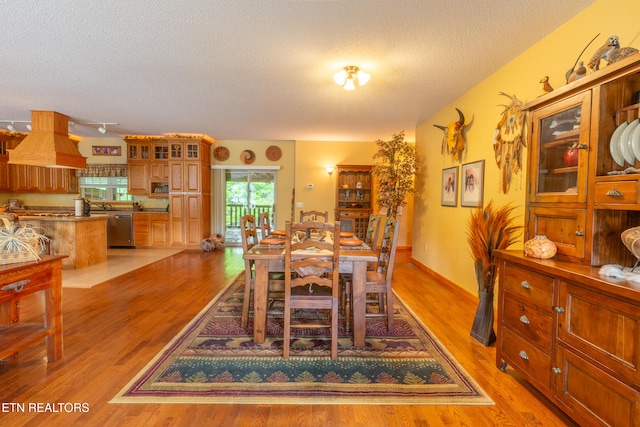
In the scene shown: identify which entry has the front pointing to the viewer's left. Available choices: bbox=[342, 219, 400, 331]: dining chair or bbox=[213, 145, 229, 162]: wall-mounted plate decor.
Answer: the dining chair

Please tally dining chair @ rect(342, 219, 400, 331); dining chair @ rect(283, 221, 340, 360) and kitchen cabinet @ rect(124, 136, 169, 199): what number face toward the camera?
1

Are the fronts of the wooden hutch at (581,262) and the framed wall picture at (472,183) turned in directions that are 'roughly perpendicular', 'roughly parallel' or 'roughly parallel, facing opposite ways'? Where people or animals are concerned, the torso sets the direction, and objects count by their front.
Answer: roughly parallel

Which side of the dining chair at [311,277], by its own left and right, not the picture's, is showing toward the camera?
back

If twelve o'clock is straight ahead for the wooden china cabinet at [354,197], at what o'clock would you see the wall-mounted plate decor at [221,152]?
The wall-mounted plate decor is roughly at 3 o'clock from the wooden china cabinet.

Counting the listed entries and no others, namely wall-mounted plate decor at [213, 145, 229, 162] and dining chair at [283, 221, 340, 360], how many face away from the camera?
1

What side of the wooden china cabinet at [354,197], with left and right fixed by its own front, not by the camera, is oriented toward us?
front

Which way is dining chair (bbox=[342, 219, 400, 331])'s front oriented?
to the viewer's left

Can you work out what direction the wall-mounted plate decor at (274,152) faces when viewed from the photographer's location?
facing the viewer

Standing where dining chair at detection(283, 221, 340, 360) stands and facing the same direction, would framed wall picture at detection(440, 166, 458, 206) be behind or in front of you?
in front

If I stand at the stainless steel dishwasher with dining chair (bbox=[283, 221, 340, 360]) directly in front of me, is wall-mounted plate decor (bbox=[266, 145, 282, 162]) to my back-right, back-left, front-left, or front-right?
front-left

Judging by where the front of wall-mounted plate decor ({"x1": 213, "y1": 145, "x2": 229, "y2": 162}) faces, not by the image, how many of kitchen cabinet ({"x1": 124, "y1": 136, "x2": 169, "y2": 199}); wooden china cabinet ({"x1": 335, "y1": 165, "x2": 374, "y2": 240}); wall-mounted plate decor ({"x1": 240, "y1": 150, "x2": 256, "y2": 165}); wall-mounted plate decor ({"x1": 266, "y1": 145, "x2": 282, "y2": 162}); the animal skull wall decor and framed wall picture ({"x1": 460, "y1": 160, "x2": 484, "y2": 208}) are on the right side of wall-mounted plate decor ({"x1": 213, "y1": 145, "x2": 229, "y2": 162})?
1

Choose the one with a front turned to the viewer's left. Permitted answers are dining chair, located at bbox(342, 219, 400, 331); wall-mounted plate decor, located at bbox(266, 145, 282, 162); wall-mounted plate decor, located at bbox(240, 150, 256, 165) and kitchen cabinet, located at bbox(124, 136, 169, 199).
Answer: the dining chair

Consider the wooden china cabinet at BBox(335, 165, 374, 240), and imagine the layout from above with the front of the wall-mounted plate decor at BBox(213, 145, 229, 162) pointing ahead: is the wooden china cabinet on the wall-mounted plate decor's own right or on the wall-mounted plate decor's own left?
on the wall-mounted plate decor's own left

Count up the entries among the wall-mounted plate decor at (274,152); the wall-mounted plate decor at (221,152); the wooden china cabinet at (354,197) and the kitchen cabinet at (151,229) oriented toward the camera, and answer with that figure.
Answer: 4

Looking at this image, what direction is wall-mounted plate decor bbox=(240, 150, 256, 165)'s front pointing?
toward the camera

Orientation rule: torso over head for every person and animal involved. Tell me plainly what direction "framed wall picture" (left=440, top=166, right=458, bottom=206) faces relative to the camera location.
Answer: facing the viewer and to the left of the viewer
